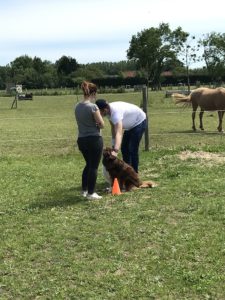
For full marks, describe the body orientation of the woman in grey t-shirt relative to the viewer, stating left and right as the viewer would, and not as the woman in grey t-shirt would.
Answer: facing away from the viewer and to the right of the viewer

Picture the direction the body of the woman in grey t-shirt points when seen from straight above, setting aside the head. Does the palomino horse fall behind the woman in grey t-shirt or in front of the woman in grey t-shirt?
in front

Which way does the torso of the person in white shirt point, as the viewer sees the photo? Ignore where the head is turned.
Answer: to the viewer's left

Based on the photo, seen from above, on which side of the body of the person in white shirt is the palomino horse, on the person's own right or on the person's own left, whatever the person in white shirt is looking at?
on the person's own right

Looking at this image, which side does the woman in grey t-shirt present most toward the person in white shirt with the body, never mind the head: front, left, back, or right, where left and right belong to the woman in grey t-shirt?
front
